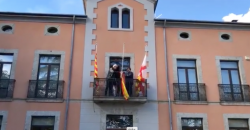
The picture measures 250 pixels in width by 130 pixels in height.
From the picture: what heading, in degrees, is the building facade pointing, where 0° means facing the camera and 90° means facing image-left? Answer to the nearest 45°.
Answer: approximately 0°
